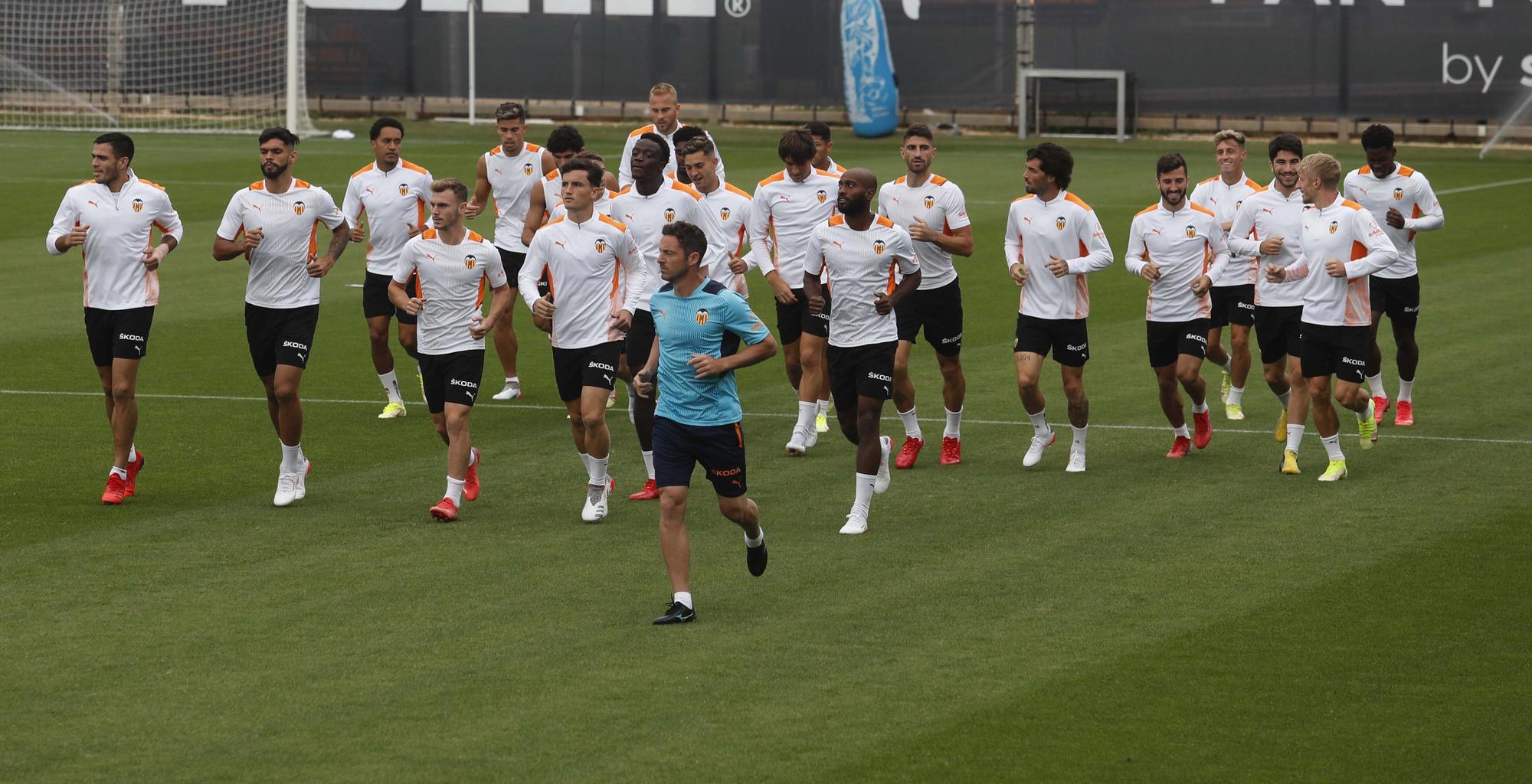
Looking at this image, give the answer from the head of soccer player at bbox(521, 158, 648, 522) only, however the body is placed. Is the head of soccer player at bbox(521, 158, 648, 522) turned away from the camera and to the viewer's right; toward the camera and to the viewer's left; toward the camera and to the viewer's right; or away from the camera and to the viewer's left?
toward the camera and to the viewer's left

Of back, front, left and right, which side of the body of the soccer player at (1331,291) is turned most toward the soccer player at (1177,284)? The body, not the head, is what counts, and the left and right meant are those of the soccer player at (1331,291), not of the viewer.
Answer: right

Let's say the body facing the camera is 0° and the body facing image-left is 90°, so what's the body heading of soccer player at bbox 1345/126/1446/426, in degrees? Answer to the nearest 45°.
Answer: approximately 0°

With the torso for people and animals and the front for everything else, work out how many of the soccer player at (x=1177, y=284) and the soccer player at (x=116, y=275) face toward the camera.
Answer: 2

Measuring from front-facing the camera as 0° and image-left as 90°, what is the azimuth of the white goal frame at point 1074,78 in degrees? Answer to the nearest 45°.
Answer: approximately 0°

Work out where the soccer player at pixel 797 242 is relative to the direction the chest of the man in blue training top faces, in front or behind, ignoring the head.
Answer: behind
